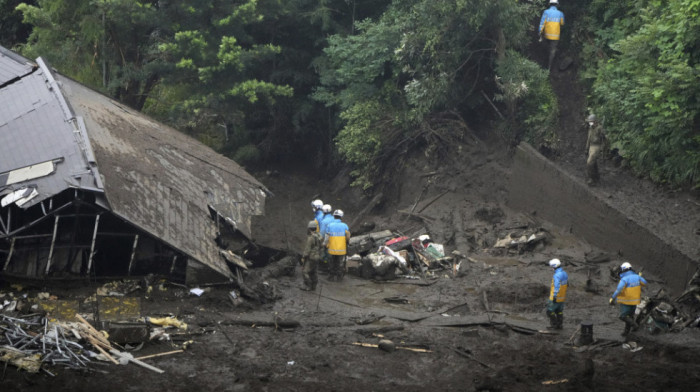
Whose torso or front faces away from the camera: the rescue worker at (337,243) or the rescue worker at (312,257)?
the rescue worker at (337,243)

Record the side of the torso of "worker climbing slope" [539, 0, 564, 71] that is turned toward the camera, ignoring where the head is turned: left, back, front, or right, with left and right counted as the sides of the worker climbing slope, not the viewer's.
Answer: back

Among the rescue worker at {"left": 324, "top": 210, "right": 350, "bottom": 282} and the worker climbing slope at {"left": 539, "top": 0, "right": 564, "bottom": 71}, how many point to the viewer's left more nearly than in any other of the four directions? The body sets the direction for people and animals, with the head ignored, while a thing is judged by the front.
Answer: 0

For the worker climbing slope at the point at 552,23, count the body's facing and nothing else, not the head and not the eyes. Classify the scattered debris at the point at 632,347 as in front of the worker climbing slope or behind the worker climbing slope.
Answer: behind

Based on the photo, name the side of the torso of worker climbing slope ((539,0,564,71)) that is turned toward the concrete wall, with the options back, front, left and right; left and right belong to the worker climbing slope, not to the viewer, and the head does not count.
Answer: back

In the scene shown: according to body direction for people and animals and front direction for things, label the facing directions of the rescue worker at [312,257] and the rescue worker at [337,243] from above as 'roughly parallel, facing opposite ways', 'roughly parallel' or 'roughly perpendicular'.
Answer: roughly perpendicular
